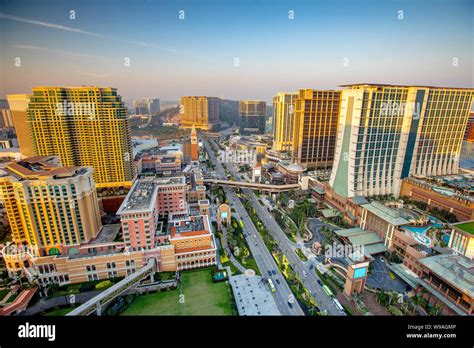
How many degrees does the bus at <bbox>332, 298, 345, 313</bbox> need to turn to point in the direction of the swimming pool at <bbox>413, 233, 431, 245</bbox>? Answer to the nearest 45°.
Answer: approximately 90° to its left

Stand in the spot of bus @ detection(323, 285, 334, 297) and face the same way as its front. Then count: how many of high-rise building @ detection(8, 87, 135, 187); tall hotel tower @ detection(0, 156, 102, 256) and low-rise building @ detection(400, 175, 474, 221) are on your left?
1

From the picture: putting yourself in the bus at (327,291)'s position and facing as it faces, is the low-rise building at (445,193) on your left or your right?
on your left

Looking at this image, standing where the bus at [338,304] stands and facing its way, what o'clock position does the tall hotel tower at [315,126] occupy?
The tall hotel tower is roughly at 7 o'clock from the bus.

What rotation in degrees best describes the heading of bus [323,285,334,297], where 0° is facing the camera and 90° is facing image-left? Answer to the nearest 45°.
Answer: approximately 315°

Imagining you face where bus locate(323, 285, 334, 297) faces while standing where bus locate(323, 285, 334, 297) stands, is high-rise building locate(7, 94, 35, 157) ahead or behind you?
behind

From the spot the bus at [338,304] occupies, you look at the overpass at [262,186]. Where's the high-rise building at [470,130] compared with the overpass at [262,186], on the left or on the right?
right

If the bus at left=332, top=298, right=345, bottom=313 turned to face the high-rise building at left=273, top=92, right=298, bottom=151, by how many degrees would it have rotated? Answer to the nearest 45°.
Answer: approximately 135° to its left

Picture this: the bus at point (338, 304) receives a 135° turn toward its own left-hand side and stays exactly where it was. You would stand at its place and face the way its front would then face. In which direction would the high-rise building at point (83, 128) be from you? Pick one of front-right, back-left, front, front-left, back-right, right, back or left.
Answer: left

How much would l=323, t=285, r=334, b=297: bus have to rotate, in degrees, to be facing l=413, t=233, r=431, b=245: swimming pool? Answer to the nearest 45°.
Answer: approximately 90° to its left

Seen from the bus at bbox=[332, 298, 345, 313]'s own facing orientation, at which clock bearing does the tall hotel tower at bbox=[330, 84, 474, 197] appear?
The tall hotel tower is roughly at 8 o'clock from the bus.

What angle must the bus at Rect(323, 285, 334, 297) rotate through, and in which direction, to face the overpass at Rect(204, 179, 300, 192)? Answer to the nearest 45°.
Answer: approximately 180°

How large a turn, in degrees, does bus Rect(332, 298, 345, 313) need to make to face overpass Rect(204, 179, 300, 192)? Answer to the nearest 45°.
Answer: approximately 180°

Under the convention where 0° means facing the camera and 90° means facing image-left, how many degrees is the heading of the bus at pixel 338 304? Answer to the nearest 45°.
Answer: approximately 315°

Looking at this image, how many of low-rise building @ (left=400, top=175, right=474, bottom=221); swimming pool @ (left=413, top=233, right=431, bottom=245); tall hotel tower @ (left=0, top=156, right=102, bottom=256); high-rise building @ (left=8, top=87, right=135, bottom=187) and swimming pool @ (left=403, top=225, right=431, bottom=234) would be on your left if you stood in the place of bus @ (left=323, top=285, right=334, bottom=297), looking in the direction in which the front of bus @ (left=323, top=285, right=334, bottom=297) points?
3

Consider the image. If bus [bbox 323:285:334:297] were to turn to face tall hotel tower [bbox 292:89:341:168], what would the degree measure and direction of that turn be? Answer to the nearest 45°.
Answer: approximately 135° to its left
